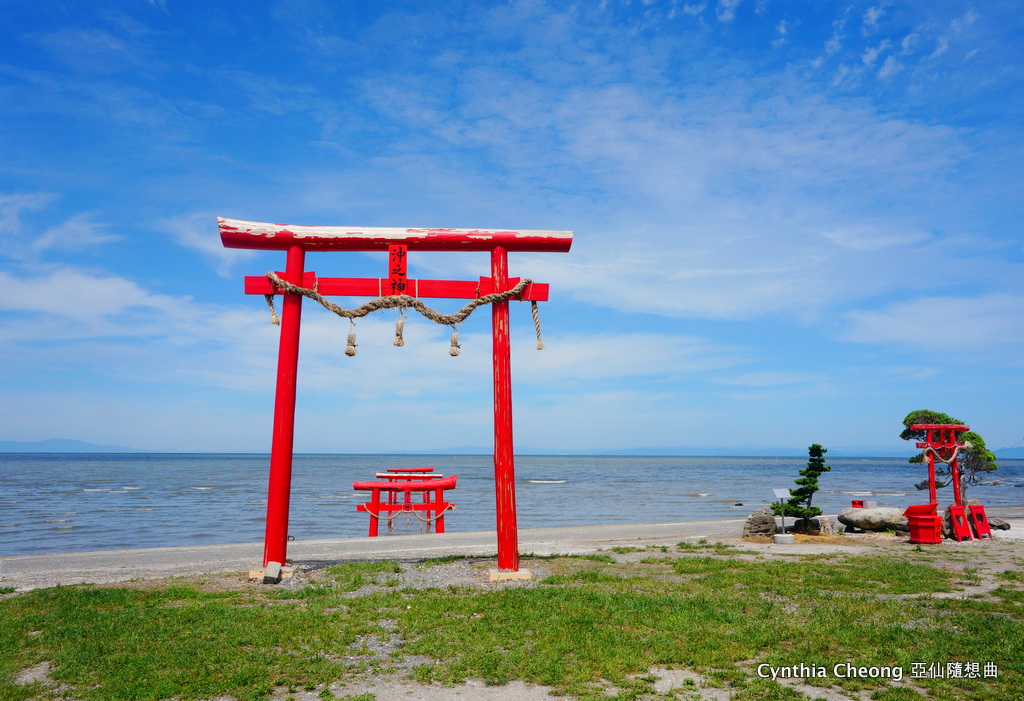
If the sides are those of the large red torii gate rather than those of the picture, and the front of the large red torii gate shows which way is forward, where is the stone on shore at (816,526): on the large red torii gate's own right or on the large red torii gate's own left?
on the large red torii gate's own left

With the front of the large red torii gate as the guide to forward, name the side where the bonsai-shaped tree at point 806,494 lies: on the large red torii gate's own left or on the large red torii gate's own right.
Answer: on the large red torii gate's own left

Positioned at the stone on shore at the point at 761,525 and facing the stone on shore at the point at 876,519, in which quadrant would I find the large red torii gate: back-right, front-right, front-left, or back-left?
back-right

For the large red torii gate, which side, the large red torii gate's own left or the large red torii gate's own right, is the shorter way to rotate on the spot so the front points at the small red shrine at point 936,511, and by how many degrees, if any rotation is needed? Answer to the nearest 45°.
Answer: approximately 90° to the large red torii gate's own left

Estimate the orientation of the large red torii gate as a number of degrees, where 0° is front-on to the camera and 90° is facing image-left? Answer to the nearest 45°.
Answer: approximately 0°

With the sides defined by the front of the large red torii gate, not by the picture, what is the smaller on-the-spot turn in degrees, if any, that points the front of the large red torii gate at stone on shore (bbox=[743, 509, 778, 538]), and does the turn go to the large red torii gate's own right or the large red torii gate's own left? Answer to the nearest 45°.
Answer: approximately 135° to the large red torii gate's own left

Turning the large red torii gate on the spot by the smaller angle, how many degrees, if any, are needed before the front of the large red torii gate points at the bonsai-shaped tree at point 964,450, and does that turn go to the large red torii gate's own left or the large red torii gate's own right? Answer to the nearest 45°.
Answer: approximately 90° to the large red torii gate's own left
